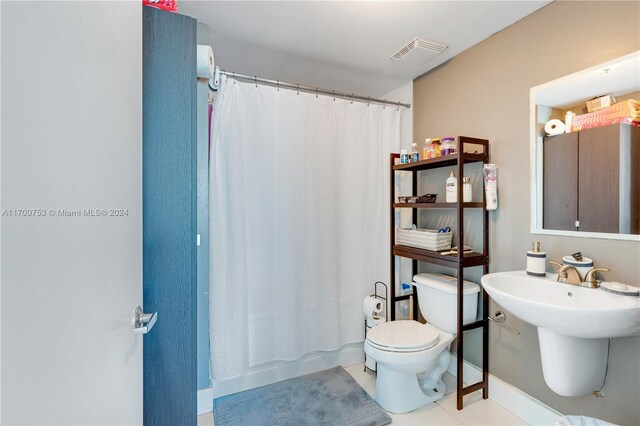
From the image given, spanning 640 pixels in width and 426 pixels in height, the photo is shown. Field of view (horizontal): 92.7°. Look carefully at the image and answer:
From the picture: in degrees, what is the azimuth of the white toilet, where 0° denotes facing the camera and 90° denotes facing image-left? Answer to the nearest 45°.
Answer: approximately 45°

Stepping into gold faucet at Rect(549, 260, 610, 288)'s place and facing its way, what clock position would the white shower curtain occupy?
The white shower curtain is roughly at 1 o'clock from the gold faucet.

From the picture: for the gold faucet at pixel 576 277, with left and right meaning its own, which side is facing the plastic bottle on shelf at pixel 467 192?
right

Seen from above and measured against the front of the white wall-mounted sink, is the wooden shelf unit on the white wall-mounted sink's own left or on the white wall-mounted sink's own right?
on the white wall-mounted sink's own right

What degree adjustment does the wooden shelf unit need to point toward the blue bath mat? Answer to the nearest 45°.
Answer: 0° — it already faces it
